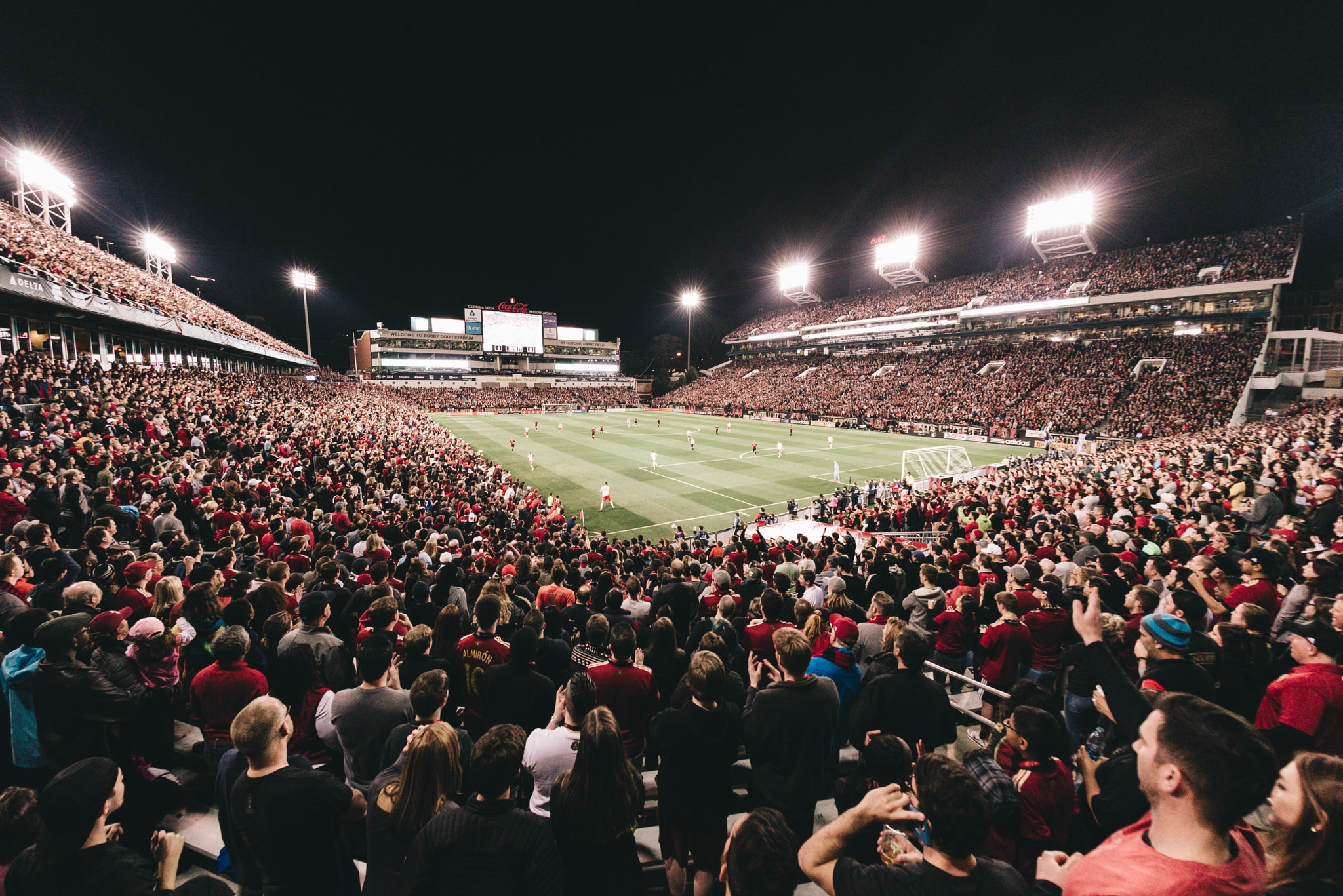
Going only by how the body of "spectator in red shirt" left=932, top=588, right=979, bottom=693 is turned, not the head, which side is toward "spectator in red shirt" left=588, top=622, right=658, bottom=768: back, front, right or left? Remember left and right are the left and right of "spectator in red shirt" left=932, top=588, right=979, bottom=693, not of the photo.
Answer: left

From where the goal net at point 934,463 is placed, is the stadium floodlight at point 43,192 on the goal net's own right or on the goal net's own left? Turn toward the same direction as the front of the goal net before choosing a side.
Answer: on the goal net's own left

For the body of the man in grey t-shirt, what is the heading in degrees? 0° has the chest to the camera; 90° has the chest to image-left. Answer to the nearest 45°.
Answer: approximately 180°

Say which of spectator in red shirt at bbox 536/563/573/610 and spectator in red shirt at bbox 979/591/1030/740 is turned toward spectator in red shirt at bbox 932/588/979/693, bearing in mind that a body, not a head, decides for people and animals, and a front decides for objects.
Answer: spectator in red shirt at bbox 979/591/1030/740

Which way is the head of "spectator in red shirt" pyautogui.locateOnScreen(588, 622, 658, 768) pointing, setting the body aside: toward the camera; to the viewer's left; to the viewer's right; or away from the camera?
away from the camera

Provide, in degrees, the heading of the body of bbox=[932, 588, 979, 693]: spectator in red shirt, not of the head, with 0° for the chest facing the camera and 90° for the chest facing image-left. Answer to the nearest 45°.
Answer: approximately 135°

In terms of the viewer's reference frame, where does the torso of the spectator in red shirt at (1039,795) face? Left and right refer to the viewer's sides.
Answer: facing away from the viewer and to the left of the viewer

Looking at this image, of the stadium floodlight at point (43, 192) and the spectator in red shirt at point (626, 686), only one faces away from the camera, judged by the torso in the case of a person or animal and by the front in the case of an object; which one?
the spectator in red shirt

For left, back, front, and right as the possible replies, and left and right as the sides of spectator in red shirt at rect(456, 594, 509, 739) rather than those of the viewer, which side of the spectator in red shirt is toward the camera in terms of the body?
back

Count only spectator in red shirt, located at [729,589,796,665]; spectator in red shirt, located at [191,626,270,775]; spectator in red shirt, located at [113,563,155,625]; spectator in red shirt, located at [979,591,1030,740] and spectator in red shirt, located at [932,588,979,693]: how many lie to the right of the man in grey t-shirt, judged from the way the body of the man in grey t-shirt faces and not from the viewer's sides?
3

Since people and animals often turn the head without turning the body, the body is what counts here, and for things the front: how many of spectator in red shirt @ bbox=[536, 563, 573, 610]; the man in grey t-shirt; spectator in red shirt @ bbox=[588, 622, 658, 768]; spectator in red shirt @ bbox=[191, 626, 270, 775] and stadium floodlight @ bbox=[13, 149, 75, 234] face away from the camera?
4

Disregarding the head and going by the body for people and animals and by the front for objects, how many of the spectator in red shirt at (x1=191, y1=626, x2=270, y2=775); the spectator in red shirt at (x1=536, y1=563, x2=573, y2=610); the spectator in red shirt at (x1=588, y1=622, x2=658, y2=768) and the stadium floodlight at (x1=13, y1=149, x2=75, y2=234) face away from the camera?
3

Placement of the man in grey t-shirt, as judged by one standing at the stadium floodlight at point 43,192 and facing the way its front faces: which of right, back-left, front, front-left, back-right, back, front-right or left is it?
front-right

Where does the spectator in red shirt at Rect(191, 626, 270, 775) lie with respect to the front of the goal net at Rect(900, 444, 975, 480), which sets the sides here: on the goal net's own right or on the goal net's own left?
on the goal net's own left

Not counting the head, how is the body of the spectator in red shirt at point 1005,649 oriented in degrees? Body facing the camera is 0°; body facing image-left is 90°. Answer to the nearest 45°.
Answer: approximately 135°

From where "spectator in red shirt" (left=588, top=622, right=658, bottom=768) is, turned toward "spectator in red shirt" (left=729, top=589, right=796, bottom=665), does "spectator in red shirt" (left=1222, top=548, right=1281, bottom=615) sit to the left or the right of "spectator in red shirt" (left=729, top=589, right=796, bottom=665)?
right
